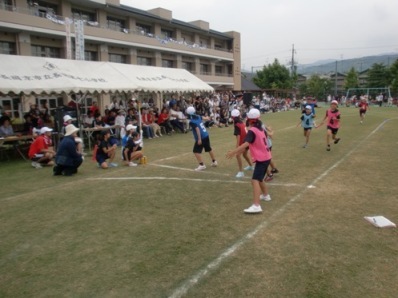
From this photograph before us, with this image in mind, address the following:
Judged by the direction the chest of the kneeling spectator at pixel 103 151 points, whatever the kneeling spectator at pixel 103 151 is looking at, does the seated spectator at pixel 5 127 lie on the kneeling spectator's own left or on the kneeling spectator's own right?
on the kneeling spectator's own left

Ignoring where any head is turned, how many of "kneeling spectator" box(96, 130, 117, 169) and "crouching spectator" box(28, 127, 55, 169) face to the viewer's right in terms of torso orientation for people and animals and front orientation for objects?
2

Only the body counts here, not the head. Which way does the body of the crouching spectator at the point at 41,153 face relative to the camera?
to the viewer's right

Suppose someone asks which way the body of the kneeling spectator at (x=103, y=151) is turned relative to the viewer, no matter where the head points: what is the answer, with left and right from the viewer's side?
facing to the right of the viewer

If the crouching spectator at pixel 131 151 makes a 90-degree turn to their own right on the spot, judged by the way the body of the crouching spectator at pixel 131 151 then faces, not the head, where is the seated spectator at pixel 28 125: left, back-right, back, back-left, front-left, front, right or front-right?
back-right

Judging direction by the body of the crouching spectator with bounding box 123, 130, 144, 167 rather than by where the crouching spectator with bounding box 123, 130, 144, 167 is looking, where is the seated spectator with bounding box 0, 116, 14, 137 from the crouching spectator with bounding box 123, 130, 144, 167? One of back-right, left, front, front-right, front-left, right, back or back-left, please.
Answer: back-left

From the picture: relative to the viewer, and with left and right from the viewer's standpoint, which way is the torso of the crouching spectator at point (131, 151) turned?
facing to the right of the viewer

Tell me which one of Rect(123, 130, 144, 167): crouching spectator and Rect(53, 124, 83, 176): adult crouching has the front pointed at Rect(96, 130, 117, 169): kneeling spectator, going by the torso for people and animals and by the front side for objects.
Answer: the adult crouching

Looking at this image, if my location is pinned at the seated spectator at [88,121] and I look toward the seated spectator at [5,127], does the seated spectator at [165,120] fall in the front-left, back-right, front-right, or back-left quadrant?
back-left

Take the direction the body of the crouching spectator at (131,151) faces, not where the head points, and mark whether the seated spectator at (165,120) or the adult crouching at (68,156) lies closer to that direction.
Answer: the seated spectator

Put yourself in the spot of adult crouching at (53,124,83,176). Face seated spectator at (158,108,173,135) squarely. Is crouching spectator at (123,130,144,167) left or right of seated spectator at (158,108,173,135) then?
right

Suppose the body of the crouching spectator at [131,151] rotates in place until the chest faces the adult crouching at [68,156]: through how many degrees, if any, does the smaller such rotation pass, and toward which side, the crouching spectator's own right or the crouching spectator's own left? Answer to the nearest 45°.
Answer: approximately 135° to the crouching spectator's own right
